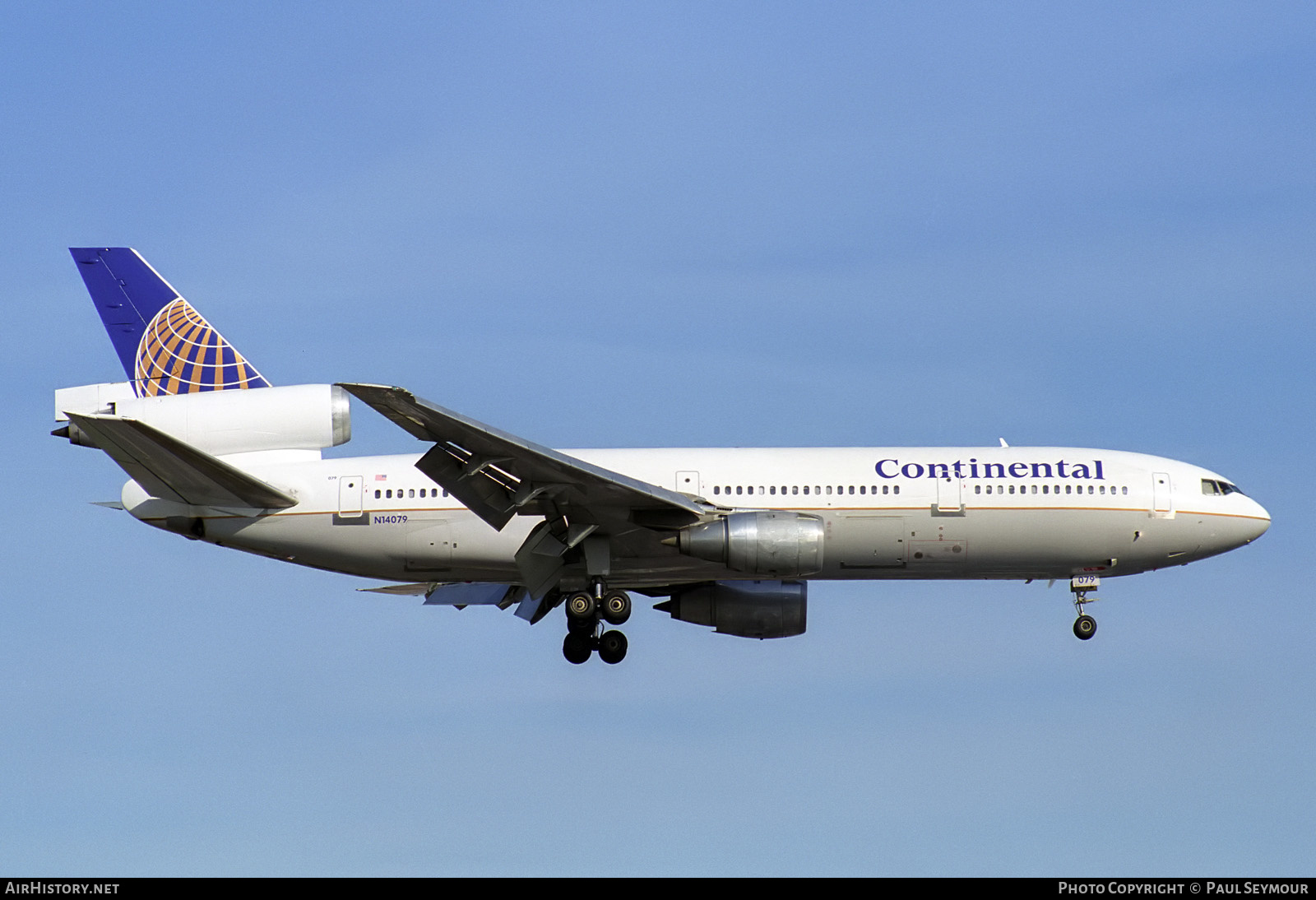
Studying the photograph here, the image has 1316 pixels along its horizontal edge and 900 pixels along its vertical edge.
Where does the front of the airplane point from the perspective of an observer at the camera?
facing to the right of the viewer
